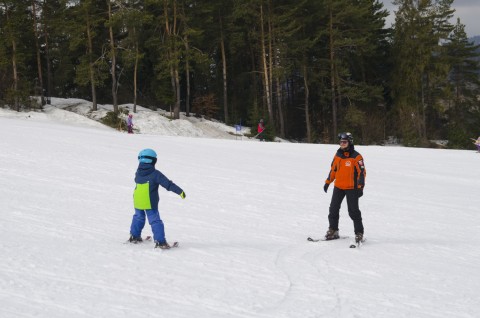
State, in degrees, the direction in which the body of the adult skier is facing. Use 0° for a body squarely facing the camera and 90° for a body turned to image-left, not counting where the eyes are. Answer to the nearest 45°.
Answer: approximately 45°

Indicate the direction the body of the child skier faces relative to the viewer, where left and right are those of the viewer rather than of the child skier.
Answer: facing away from the viewer and to the right of the viewer

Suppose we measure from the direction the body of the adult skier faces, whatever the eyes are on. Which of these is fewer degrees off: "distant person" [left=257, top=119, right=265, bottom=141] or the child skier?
the child skier

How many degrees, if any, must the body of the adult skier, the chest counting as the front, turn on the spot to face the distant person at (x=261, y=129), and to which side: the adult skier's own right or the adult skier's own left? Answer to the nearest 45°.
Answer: approximately 135° to the adult skier's own right

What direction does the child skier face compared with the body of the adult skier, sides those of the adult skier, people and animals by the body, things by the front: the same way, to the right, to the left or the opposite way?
the opposite way

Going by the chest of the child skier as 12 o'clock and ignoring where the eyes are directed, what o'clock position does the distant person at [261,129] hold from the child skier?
The distant person is roughly at 11 o'clock from the child skier.

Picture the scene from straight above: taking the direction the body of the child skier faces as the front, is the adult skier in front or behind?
in front
